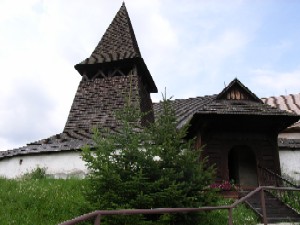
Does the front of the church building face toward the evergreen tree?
yes

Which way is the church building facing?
toward the camera
